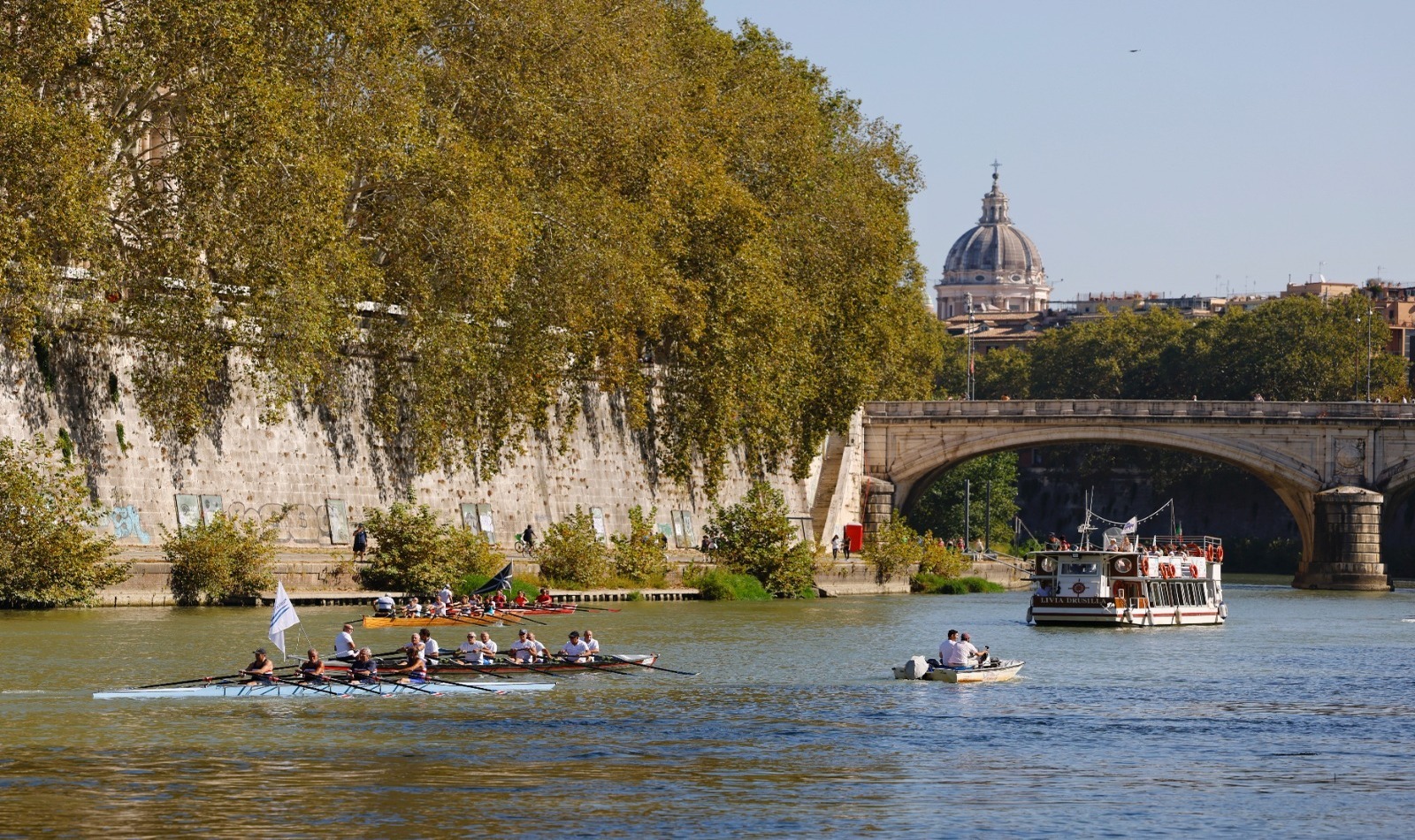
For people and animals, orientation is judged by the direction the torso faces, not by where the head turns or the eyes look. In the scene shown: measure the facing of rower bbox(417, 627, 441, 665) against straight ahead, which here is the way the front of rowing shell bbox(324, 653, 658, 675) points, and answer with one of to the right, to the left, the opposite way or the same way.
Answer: the opposite way

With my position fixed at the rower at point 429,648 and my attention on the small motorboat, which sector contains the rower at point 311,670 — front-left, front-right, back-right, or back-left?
back-right

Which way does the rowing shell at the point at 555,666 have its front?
to the viewer's right

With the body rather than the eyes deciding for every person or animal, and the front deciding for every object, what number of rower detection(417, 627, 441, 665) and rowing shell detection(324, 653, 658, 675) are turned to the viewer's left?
1

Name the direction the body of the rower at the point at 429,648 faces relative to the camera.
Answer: to the viewer's left
